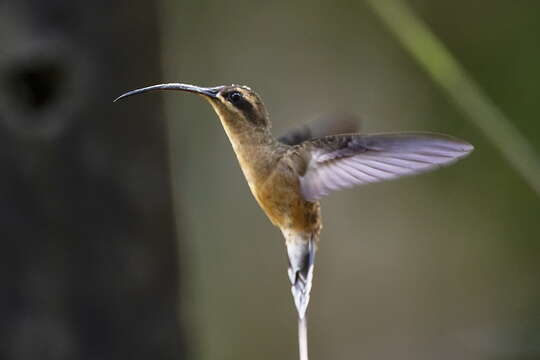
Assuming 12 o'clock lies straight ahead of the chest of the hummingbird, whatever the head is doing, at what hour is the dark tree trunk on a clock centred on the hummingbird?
The dark tree trunk is roughly at 2 o'clock from the hummingbird.

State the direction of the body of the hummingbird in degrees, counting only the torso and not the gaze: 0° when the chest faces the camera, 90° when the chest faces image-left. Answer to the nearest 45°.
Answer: approximately 90°
